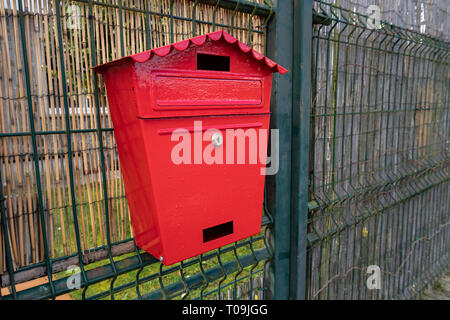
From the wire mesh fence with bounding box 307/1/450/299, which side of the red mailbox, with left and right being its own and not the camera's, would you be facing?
left

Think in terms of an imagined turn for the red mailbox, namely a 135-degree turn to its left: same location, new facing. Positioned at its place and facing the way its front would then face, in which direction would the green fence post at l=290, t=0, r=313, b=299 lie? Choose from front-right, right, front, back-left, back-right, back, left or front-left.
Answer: front-right

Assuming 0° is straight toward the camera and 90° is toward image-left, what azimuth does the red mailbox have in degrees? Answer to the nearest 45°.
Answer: approximately 315°
